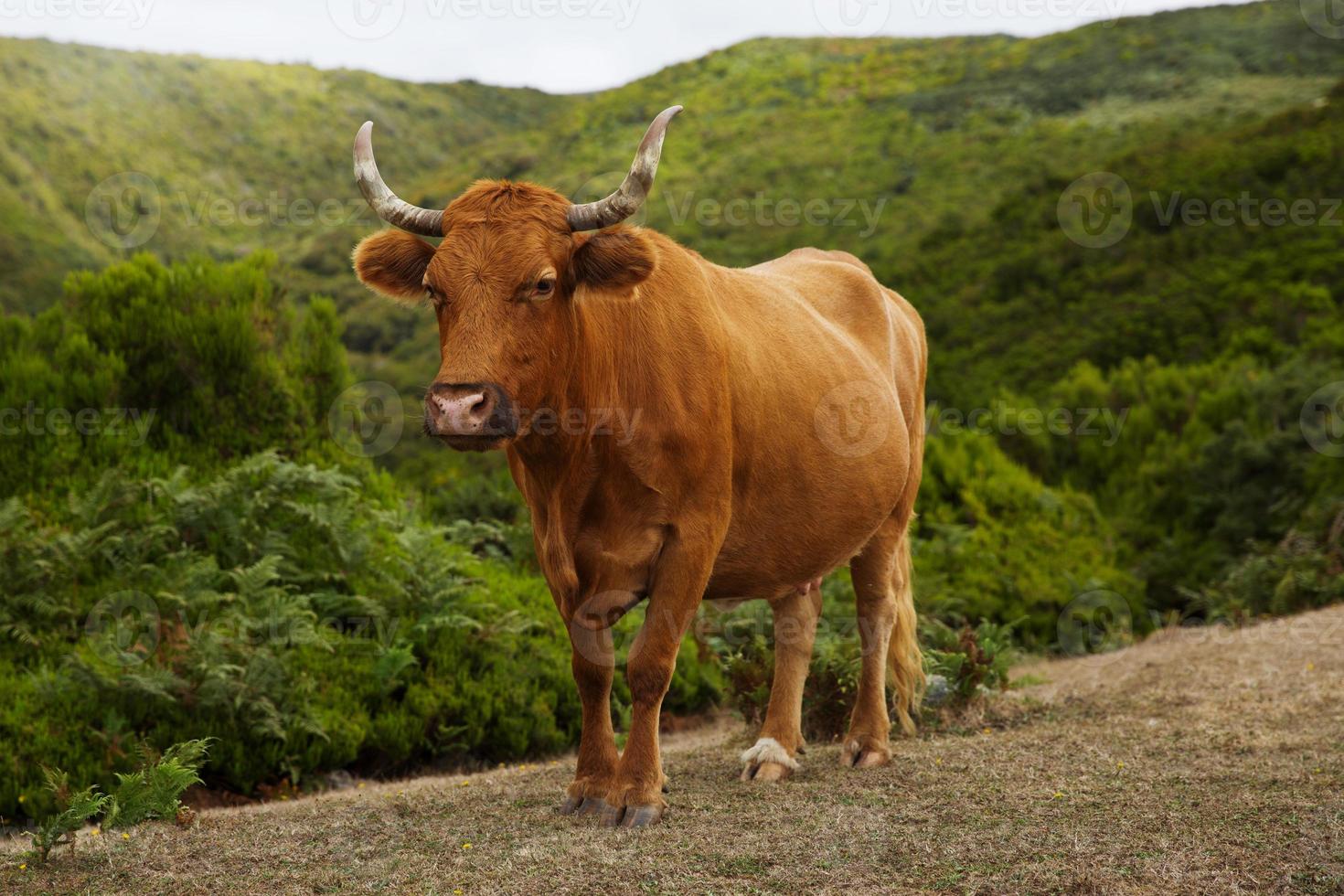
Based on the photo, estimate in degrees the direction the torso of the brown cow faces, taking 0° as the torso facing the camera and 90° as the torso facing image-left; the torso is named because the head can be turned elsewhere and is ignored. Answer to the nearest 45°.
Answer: approximately 45°

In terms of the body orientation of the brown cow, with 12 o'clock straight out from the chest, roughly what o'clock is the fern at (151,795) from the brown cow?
The fern is roughly at 1 o'clock from the brown cow.
